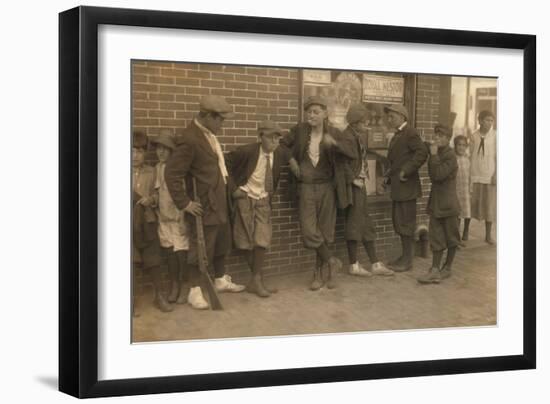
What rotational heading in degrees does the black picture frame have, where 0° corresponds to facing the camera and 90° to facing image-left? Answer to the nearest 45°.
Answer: approximately 315°
